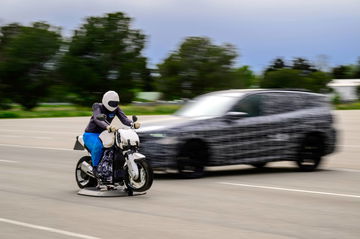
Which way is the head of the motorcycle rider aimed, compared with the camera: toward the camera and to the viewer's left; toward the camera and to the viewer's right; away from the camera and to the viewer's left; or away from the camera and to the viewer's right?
toward the camera and to the viewer's right

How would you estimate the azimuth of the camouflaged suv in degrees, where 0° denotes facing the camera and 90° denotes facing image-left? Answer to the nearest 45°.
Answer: approximately 45°

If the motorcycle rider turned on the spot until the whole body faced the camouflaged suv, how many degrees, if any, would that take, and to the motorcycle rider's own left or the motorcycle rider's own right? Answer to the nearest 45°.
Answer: approximately 90° to the motorcycle rider's own left

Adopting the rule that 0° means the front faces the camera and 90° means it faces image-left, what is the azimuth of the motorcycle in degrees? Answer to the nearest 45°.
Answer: approximately 315°

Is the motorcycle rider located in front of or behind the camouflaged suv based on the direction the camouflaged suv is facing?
in front
